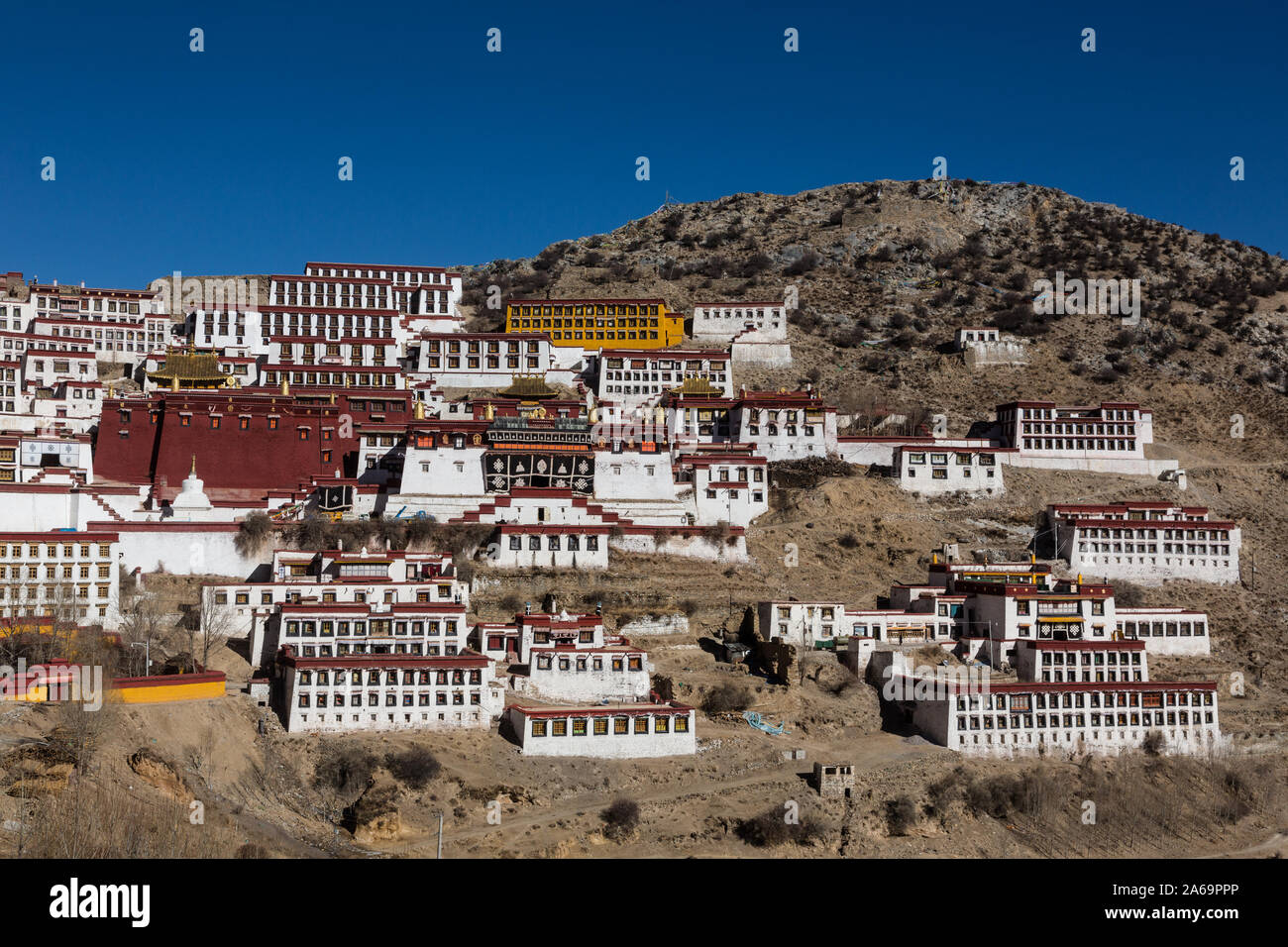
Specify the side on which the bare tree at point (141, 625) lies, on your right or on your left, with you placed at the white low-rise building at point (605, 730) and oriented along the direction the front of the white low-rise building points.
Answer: on your right

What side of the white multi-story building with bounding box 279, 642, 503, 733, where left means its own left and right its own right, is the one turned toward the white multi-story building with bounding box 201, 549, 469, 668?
back

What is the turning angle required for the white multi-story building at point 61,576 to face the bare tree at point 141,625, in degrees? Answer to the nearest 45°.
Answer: approximately 45° to its left

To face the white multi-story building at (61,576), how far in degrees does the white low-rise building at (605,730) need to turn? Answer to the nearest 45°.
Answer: approximately 90° to its right

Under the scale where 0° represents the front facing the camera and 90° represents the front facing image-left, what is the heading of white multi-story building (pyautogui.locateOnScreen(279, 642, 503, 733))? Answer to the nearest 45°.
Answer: approximately 0°

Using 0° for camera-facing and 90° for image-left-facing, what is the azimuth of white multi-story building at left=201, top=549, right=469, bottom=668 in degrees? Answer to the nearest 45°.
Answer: approximately 0°
